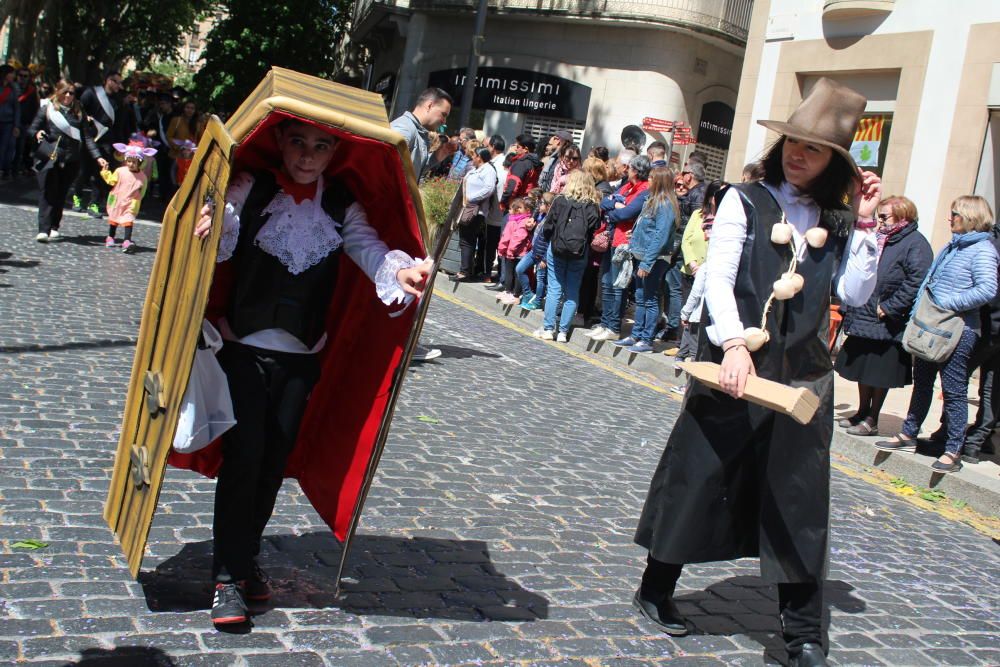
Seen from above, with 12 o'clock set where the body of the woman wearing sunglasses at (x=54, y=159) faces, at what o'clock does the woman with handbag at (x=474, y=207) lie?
The woman with handbag is roughly at 9 o'clock from the woman wearing sunglasses.

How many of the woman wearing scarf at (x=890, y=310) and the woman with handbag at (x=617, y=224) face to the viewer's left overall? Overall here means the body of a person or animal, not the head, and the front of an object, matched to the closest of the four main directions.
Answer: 2

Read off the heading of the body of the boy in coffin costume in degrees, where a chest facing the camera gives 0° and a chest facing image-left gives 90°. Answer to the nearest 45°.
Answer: approximately 0°

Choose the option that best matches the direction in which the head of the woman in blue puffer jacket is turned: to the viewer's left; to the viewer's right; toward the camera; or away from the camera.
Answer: to the viewer's left

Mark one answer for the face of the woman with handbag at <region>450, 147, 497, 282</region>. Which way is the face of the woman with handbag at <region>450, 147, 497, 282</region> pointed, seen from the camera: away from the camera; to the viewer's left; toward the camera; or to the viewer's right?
to the viewer's left

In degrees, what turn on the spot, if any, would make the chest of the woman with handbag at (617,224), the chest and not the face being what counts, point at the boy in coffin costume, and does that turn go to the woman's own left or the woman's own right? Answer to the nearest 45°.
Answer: approximately 90° to the woman's own left

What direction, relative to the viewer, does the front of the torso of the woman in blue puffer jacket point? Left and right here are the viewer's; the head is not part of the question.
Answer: facing to the left of the viewer

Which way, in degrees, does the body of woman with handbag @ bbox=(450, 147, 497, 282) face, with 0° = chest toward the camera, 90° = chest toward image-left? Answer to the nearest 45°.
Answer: approximately 90°
